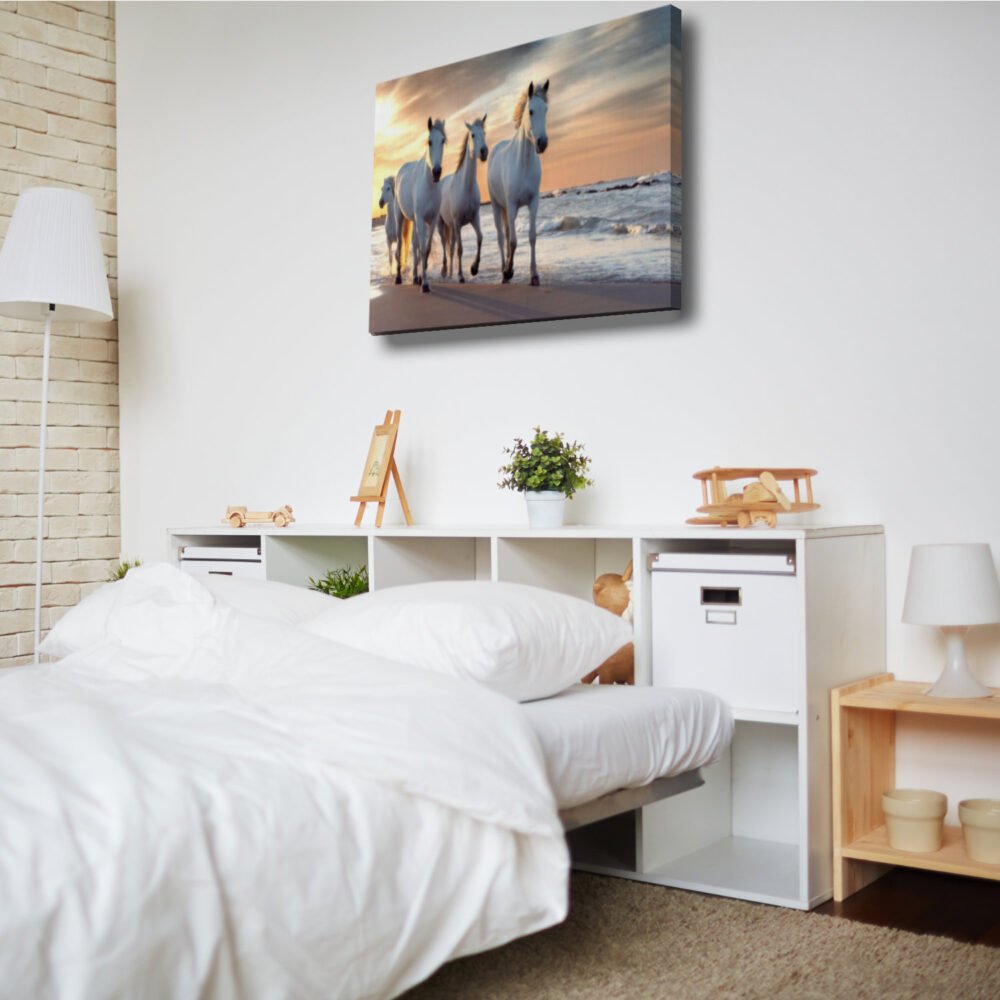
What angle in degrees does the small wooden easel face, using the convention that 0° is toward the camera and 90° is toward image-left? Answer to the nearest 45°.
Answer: approximately 45°

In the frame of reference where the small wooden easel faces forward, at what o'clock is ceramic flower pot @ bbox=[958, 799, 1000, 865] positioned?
The ceramic flower pot is roughly at 9 o'clock from the small wooden easel.

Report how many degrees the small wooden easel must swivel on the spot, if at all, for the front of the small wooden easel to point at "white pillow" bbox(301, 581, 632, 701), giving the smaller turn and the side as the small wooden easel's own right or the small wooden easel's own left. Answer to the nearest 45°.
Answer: approximately 45° to the small wooden easel's own left

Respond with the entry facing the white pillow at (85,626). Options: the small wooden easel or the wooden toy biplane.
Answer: the small wooden easel

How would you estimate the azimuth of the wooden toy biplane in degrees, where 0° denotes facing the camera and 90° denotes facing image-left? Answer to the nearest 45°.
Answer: approximately 315°

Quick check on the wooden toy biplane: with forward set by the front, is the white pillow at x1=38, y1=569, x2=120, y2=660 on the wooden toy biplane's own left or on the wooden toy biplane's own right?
on the wooden toy biplane's own right

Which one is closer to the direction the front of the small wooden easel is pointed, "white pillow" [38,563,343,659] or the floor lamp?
the white pillow

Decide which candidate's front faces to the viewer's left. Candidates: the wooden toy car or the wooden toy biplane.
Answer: the wooden toy car

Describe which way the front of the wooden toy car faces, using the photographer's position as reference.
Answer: facing to the left of the viewer

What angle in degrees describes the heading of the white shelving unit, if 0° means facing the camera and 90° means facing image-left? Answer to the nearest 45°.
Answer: approximately 45°

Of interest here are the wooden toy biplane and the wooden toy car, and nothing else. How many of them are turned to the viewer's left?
1
